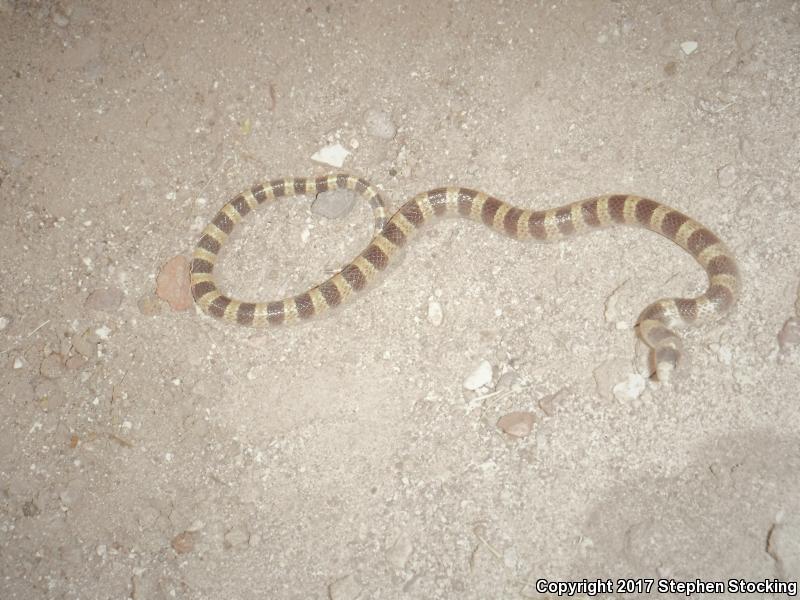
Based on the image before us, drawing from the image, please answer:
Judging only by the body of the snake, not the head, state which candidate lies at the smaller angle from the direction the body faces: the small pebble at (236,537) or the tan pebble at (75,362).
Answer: the small pebble

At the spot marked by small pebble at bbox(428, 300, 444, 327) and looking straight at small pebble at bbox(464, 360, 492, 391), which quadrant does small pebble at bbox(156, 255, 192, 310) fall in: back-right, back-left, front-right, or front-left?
back-right

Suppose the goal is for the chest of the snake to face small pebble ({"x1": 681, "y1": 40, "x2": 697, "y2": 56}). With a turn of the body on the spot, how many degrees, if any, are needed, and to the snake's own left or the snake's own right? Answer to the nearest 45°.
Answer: approximately 135° to the snake's own left

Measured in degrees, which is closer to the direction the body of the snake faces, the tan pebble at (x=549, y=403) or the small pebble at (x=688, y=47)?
the tan pebble
